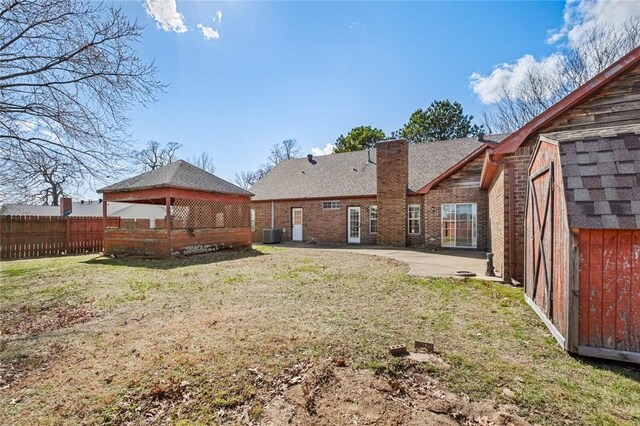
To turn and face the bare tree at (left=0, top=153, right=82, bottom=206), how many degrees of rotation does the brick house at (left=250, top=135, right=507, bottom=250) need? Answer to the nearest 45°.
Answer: approximately 135° to its left

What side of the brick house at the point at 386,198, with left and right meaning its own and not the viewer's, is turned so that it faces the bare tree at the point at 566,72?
right

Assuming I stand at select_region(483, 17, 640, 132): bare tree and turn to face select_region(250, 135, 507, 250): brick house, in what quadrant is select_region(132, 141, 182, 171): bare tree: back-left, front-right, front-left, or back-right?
front-right

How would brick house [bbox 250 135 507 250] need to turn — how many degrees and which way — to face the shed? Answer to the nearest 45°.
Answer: approximately 180°

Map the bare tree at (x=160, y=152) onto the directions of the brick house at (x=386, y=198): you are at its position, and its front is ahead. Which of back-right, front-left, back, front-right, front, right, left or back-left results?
front-left

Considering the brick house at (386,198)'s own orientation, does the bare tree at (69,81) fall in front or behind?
behind

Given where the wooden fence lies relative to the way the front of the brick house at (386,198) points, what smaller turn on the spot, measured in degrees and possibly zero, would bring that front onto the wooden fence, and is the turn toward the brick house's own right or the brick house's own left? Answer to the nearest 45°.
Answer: approximately 90° to the brick house's own left

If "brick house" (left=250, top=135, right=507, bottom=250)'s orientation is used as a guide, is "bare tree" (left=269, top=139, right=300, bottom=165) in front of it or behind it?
in front

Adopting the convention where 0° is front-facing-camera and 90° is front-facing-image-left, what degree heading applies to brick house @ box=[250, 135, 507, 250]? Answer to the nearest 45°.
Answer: approximately 180°

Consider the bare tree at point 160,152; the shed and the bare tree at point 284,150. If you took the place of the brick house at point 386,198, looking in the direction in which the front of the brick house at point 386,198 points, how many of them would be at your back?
1
